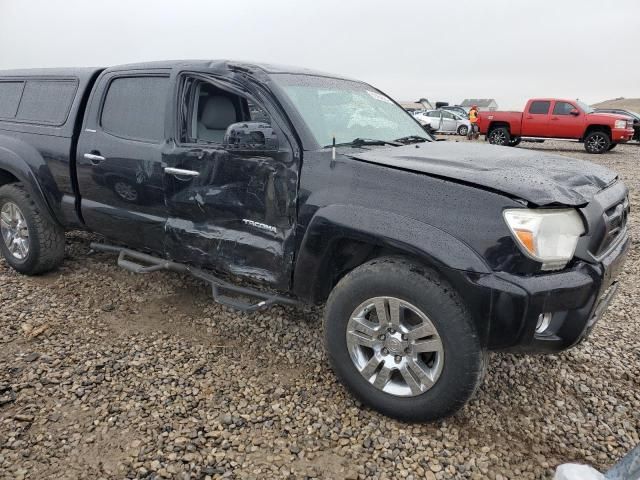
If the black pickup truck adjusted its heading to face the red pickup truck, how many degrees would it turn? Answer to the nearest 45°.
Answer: approximately 90° to its left

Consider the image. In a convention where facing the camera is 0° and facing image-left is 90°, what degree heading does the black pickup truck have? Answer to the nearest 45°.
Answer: approximately 315°

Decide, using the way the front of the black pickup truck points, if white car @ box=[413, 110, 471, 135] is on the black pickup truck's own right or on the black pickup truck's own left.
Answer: on the black pickup truck's own left

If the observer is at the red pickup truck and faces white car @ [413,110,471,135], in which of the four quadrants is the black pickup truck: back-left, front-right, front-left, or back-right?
back-left
